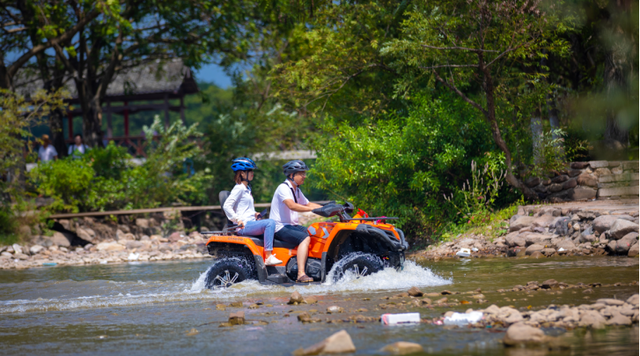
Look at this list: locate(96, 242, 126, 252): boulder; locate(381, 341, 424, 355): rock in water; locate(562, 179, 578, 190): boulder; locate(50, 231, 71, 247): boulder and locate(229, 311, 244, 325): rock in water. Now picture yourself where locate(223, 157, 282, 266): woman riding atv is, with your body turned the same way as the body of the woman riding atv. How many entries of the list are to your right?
2

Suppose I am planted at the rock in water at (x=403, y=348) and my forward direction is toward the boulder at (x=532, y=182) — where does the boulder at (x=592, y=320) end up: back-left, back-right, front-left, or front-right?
front-right

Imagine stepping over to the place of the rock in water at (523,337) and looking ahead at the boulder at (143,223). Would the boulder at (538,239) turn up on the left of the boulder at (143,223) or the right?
right

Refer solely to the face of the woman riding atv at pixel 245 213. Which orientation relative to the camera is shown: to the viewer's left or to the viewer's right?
to the viewer's right

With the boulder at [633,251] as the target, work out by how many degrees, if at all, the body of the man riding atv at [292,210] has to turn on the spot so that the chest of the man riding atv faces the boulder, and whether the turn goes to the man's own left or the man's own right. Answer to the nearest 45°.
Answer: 0° — they already face it

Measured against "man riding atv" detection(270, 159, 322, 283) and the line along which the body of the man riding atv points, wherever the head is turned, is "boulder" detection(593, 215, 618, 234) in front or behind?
in front

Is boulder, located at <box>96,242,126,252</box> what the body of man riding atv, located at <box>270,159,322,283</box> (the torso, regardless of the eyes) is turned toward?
no

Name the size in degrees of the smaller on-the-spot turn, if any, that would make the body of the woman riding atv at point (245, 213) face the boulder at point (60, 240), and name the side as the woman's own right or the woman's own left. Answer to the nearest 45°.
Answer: approximately 135° to the woman's own left

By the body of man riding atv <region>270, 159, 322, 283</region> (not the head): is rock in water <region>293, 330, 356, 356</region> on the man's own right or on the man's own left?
on the man's own right

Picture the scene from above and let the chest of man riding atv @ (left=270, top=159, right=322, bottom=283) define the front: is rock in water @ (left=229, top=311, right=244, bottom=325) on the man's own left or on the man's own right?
on the man's own right

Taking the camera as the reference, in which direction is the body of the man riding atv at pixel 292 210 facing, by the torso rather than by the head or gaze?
to the viewer's right

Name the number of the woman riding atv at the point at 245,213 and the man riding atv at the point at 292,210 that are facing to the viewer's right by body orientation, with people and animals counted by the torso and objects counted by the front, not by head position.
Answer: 2

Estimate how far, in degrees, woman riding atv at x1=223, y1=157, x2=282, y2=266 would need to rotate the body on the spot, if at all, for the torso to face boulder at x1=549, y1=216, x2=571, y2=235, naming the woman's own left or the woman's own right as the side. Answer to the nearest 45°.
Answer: approximately 45° to the woman's own left

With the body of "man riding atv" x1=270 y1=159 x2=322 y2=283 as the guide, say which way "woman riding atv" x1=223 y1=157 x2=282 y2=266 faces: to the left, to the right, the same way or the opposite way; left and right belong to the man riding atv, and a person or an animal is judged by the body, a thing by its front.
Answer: the same way

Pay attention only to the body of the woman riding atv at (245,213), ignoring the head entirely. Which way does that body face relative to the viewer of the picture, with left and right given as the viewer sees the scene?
facing to the right of the viewer

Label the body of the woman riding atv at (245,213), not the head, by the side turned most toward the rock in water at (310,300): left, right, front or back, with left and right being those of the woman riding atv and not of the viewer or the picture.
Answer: right
